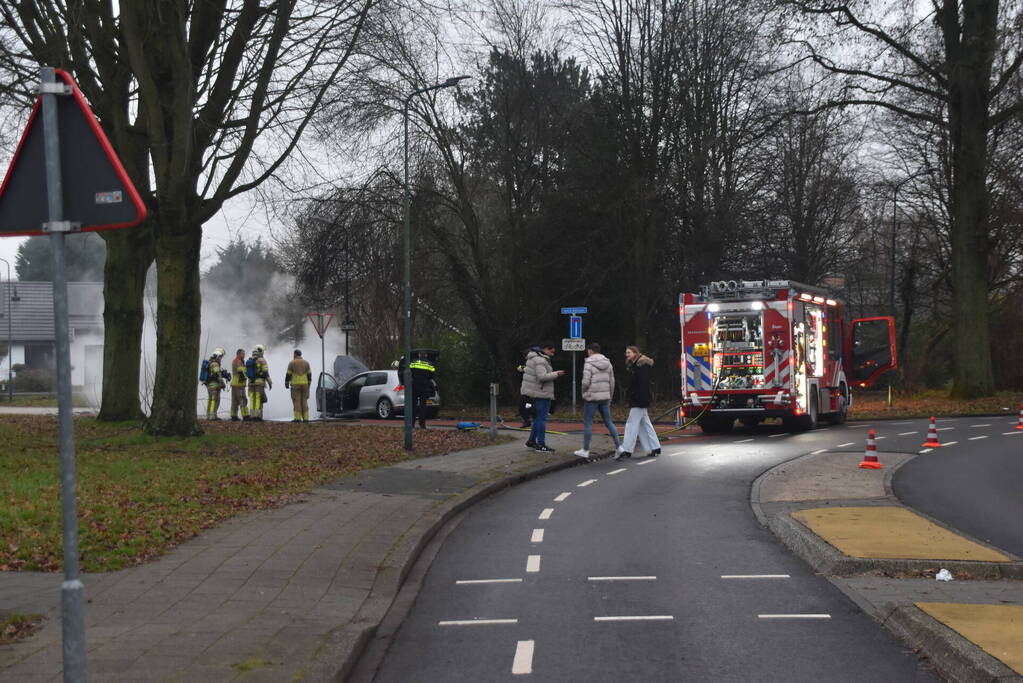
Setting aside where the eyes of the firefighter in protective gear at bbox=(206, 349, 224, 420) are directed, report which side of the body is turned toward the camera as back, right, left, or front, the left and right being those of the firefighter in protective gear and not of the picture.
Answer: right

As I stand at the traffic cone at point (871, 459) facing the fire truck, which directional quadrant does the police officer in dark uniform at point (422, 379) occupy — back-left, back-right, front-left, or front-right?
front-left

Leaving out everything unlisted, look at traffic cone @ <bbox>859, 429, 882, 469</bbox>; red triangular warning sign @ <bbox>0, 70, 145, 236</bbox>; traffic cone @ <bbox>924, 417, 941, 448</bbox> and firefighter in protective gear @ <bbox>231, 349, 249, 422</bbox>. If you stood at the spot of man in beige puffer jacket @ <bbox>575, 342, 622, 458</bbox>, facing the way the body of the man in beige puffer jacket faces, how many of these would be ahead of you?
1

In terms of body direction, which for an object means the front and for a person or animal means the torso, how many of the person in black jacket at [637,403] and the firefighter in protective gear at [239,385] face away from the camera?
0

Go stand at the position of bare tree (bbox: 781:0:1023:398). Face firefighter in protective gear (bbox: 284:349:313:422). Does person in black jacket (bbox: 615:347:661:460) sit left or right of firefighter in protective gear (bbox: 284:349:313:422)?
left

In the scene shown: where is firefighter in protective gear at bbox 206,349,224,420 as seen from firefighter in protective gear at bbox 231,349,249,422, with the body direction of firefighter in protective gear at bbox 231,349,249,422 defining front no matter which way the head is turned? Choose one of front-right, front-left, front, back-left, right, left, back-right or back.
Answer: back-left

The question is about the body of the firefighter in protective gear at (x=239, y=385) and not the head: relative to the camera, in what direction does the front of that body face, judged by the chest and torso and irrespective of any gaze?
to the viewer's right

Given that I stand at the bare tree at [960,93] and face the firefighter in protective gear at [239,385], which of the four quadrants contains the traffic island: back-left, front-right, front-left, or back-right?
front-left

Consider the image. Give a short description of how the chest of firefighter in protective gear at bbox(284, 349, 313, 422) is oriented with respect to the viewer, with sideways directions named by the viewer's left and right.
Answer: facing away from the viewer
